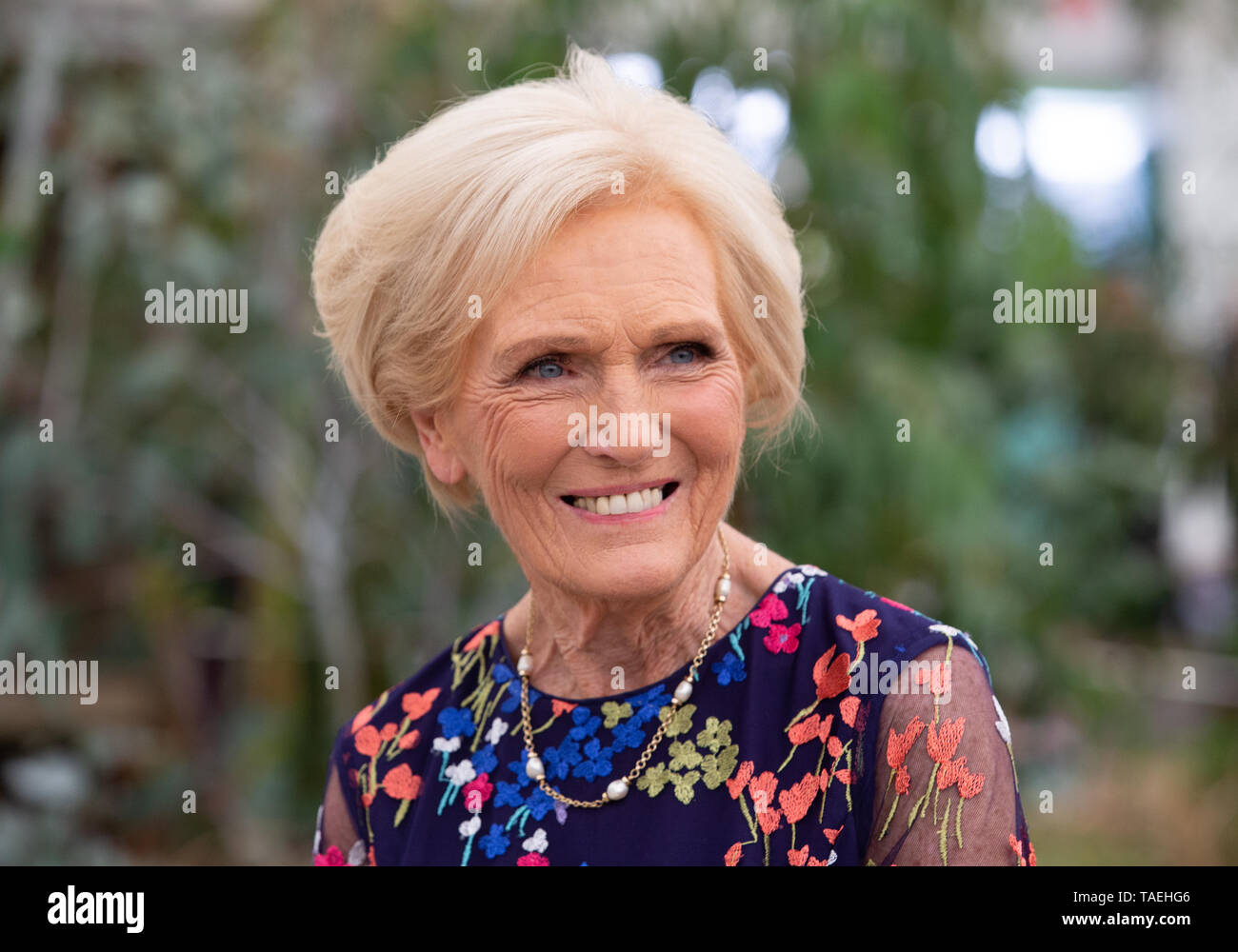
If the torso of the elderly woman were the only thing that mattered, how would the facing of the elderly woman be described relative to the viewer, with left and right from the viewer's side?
facing the viewer
